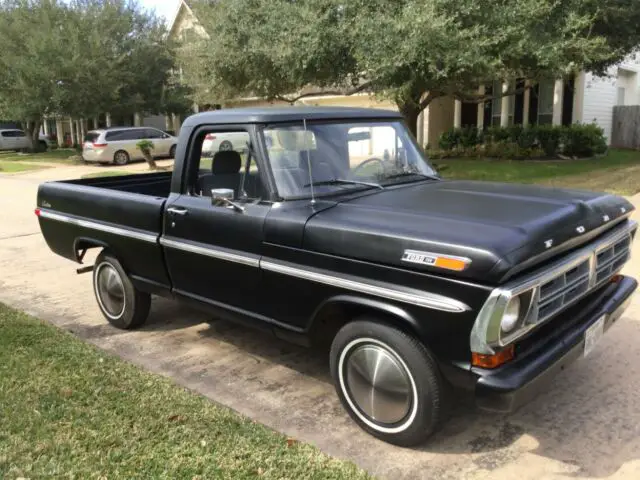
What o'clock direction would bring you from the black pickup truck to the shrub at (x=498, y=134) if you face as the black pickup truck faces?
The shrub is roughly at 8 o'clock from the black pickup truck.

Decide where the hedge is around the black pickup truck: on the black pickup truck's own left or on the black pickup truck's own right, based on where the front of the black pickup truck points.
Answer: on the black pickup truck's own left

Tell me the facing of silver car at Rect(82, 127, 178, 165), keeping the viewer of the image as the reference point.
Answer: facing away from the viewer and to the right of the viewer

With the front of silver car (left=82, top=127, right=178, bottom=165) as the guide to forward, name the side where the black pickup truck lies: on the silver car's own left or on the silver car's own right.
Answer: on the silver car's own right

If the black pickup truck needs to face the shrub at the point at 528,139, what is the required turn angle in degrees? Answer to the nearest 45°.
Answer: approximately 135° to its left

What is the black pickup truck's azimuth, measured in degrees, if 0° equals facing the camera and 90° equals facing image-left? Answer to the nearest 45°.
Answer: approximately 315°

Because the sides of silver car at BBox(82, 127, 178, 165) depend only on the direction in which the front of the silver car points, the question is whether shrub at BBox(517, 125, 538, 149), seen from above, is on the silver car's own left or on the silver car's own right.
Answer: on the silver car's own right

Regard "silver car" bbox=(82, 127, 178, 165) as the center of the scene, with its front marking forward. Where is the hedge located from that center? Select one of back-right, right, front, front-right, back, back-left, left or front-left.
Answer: right

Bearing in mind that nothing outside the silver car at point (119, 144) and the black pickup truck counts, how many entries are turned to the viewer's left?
0
